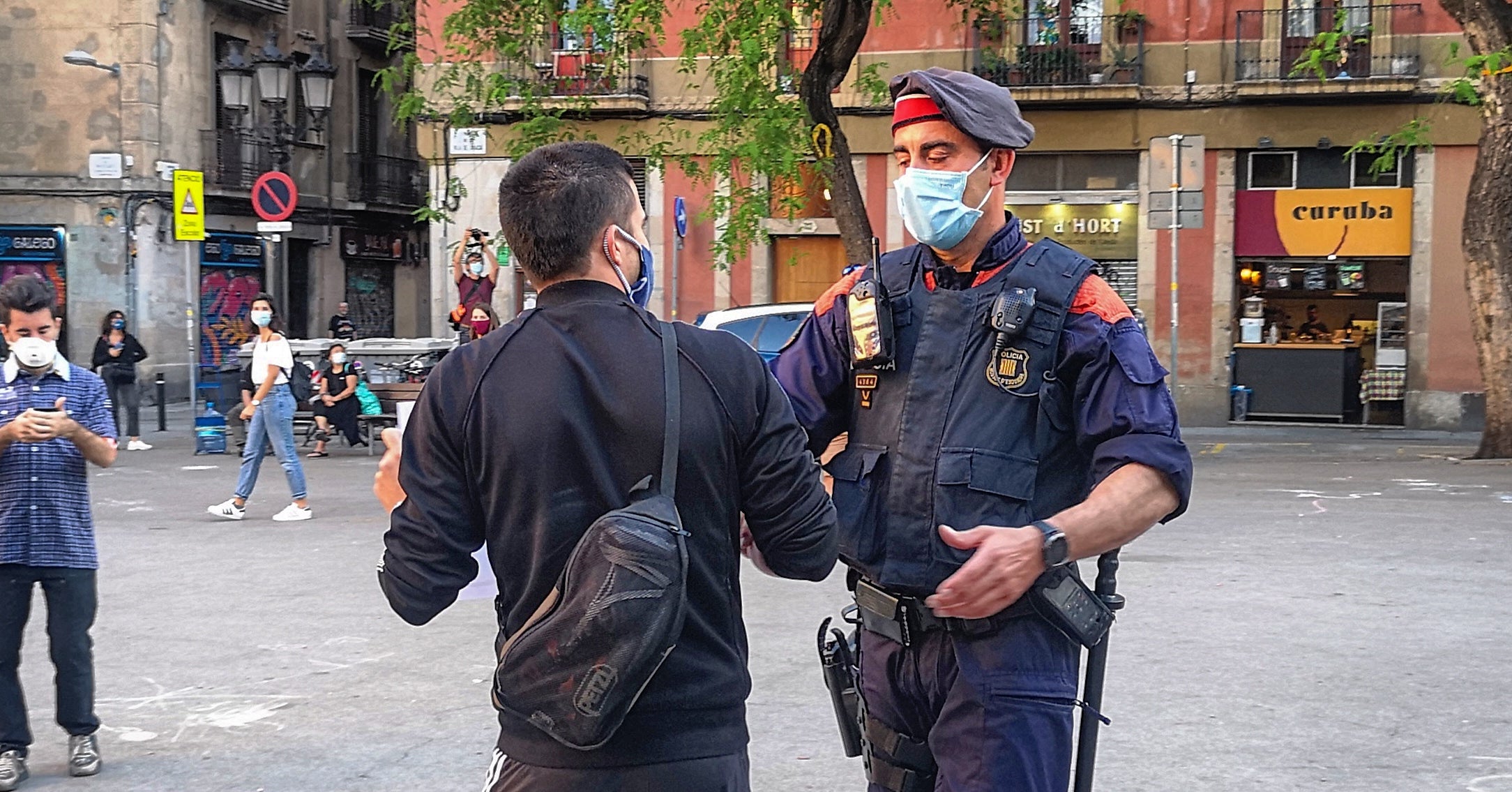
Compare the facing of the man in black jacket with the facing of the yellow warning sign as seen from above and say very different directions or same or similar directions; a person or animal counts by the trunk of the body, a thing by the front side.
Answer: very different directions

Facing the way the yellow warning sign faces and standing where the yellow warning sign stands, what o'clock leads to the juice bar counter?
The juice bar counter is roughly at 9 o'clock from the yellow warning sign.

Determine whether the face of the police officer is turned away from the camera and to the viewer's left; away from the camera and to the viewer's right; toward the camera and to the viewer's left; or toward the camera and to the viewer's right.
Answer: toward the camera and to the viewer's left

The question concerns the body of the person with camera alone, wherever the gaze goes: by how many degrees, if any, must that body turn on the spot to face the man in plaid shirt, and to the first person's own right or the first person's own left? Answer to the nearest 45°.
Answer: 0° — they already face them

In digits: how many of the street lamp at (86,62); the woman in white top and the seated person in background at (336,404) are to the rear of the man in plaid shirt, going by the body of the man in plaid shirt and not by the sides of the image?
3

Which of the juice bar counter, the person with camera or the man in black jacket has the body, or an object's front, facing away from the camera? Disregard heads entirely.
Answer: the man in black jacket

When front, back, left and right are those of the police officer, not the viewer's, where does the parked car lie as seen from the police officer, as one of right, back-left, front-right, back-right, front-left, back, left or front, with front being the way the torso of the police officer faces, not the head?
back-right

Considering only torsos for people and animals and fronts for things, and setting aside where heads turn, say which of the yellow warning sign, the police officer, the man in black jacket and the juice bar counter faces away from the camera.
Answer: the man in black jacket

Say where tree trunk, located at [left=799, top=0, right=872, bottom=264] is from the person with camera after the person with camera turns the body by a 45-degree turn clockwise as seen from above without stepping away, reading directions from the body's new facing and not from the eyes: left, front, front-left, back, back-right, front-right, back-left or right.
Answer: back-left

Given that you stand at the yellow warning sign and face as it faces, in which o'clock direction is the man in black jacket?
The man in black jacket is roughly at 12 o'clock from the yellow warning sign.

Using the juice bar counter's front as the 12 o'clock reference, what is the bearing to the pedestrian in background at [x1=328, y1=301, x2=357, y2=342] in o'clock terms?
The pedestrian in background is roughly at 3 o'clock from the juice bar counter.

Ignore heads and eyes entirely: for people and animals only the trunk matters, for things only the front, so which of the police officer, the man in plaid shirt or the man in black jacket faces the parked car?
the man in black jacket
